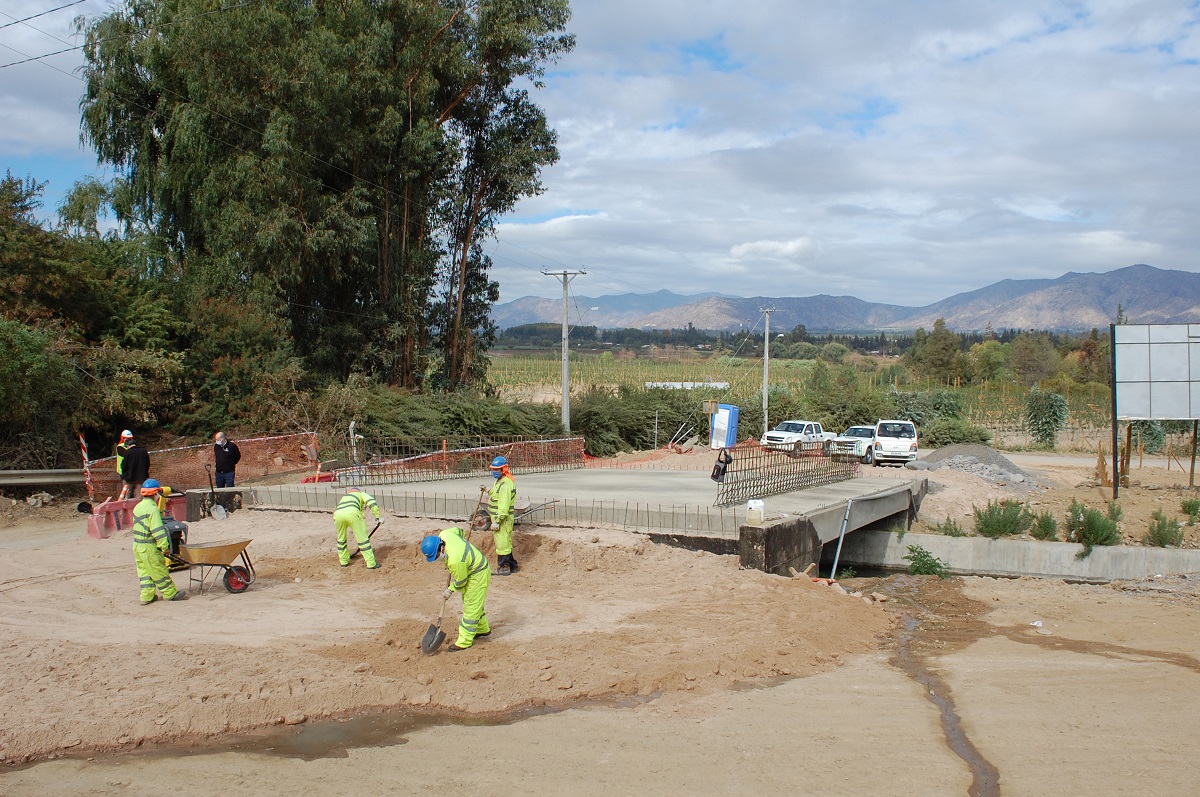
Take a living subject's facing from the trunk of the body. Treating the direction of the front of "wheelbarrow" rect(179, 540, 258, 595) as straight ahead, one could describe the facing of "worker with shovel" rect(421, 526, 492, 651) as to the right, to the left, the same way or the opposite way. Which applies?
the opposite way

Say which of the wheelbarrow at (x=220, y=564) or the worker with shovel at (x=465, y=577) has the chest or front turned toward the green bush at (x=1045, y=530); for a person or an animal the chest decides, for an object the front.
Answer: the wheelbarrow

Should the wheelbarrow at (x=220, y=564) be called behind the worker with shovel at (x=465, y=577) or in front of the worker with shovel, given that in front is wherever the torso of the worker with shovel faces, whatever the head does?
in front

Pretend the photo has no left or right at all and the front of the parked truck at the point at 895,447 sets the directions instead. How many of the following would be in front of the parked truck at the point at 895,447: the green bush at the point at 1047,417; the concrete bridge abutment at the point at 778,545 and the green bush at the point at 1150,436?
1

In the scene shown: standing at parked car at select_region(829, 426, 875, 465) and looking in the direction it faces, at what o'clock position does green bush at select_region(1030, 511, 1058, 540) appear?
The green bush is roughly at 10 o'clock from the parked car.

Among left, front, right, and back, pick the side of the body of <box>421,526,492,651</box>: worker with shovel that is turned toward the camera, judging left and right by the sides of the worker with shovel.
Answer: left

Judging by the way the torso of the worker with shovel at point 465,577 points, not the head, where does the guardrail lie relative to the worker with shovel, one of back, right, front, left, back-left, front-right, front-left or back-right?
front-right

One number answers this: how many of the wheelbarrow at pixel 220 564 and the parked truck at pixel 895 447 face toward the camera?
1

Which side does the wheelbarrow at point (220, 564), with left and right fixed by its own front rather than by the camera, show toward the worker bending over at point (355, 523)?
front

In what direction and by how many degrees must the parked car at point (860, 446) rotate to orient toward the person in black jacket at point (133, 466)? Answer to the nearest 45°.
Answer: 0° — it already faces them

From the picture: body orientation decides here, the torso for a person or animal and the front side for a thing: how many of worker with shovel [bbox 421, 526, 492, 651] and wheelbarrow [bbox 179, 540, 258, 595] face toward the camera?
0

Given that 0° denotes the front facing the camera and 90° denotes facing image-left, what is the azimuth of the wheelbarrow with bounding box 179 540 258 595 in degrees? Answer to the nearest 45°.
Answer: approximately 270°
